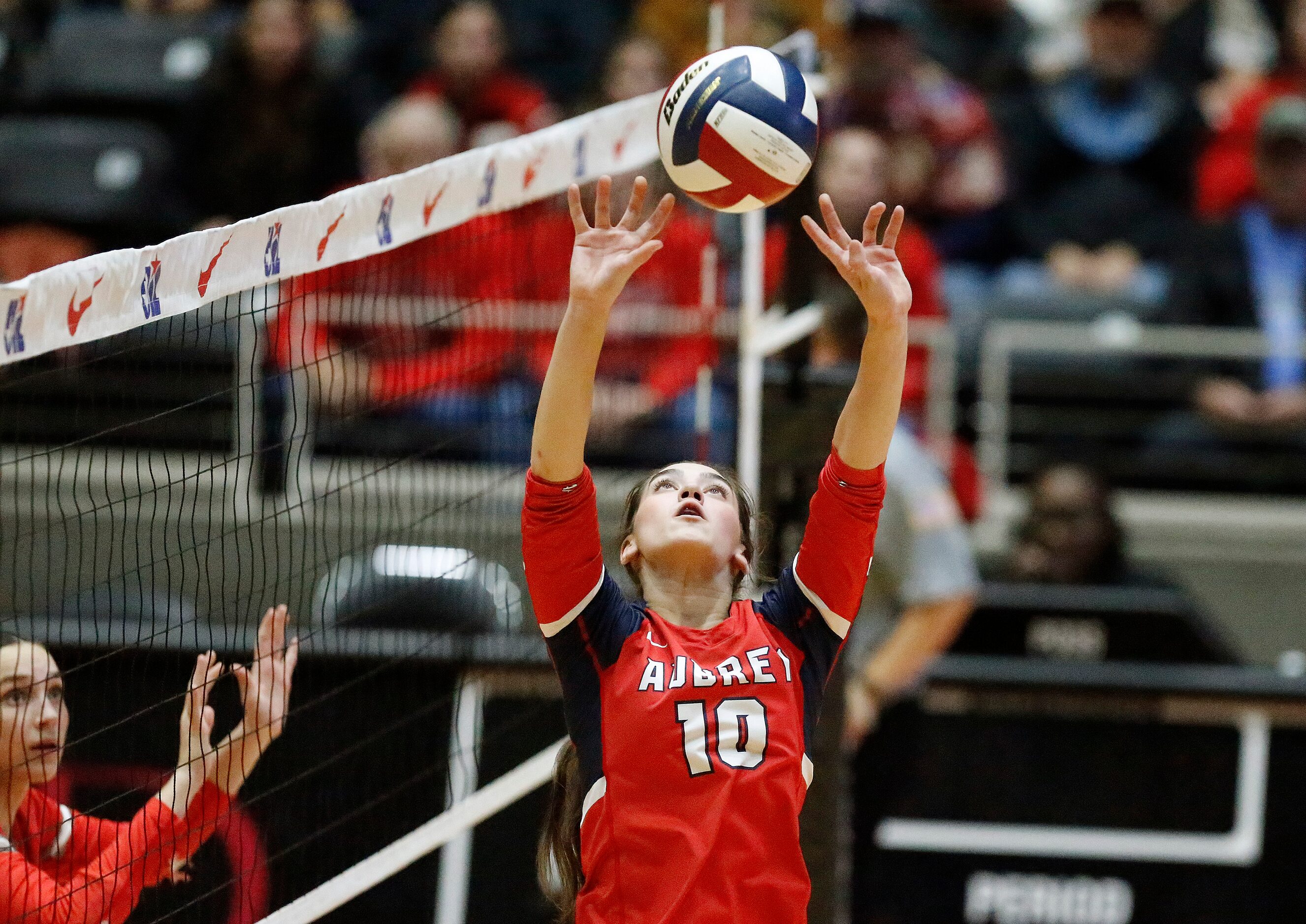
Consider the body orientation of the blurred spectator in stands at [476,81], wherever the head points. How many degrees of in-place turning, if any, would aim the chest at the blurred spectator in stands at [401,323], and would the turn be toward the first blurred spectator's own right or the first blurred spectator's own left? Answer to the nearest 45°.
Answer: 0° — they already face them

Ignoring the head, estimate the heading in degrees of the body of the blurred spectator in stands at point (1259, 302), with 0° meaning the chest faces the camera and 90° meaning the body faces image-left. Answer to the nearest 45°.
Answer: approximately 0°

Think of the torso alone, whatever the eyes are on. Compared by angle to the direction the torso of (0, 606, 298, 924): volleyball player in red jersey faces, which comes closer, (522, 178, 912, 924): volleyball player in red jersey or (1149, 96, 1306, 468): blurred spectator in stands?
the volleyball player in red jersey

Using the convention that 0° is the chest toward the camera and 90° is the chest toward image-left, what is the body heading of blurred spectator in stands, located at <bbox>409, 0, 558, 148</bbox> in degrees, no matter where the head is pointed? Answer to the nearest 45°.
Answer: approximately 0°

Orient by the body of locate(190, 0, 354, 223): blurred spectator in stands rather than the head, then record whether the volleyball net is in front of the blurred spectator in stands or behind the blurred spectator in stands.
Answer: in front

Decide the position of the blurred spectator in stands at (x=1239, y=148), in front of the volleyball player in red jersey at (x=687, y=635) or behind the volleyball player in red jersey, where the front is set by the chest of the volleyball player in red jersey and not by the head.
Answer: behind

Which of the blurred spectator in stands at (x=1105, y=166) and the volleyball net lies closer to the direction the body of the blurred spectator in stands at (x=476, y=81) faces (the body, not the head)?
the volleyball net
